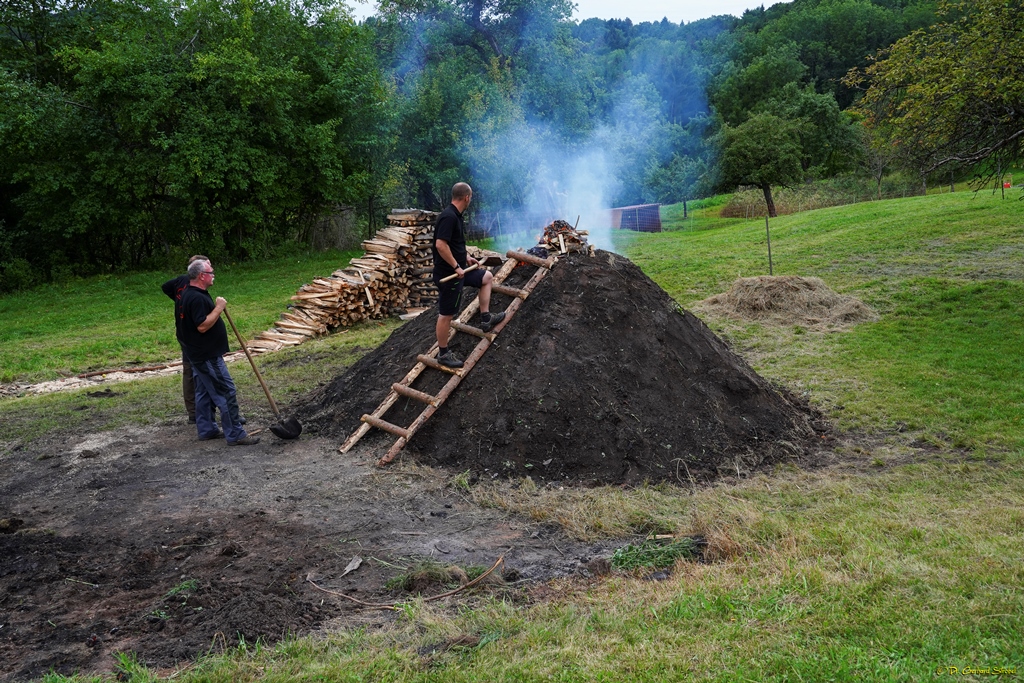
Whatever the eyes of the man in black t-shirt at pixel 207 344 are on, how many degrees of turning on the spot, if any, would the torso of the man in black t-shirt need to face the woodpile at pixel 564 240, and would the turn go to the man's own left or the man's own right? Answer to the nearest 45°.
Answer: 0° — they already face it

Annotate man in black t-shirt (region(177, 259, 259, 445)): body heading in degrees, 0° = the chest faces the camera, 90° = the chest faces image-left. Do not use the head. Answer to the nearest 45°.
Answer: approximately 270°

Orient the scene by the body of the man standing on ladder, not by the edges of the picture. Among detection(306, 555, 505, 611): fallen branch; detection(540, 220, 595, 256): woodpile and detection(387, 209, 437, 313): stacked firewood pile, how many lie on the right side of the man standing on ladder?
1

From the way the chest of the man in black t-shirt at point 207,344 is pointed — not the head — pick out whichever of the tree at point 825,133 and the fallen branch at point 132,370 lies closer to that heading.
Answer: the tree

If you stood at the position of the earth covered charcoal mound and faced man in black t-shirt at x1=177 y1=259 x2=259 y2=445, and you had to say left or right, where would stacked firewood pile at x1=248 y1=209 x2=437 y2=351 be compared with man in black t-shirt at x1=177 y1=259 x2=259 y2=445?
right

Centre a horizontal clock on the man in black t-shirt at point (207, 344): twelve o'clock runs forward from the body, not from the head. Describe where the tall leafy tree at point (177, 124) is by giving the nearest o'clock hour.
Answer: The tall leafy tree is roughly at 9 o'clock from the man in black t-shirt.

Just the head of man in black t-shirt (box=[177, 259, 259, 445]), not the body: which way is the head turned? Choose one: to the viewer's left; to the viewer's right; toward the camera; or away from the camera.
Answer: to the viewer's right

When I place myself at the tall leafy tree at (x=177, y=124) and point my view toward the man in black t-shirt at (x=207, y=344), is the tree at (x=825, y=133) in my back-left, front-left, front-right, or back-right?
back-left

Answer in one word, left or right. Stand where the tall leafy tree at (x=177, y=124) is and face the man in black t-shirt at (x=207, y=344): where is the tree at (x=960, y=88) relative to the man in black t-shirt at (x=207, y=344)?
left

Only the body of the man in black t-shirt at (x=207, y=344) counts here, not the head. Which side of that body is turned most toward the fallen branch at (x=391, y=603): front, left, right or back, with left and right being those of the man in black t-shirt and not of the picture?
right

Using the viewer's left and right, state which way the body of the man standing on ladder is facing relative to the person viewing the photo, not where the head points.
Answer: facing to the right of the viewer

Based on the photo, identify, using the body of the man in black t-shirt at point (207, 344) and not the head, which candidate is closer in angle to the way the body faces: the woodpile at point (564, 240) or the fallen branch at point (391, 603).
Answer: the woodpile

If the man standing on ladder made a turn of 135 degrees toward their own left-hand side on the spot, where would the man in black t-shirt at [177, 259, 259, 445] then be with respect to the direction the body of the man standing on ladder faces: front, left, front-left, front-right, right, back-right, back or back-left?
front-left
